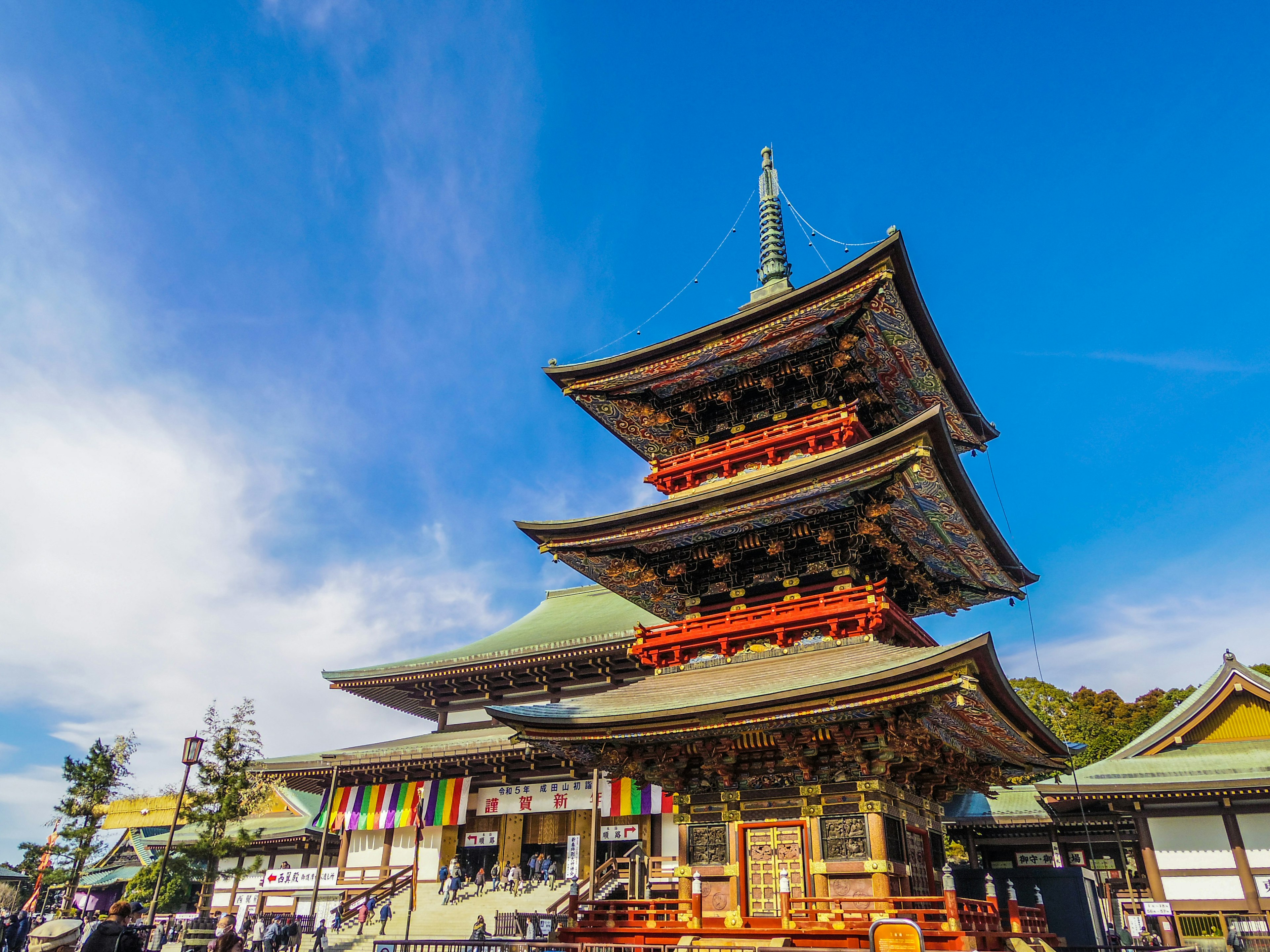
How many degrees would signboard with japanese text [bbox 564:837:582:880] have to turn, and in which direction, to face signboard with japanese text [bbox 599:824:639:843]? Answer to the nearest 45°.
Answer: approximately 90° to its left

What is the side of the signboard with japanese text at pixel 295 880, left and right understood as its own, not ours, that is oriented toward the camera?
front

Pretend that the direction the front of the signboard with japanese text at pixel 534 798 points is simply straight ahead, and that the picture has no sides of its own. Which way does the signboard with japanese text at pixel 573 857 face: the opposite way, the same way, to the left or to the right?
the same way

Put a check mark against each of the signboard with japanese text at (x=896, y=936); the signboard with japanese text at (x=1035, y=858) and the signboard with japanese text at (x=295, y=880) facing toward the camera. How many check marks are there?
3

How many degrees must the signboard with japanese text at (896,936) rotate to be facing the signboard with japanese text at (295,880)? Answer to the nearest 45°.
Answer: approximately 135° to its right

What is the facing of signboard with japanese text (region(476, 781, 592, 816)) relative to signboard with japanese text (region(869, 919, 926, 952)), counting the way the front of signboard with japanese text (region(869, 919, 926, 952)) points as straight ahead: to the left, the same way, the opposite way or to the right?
the same way

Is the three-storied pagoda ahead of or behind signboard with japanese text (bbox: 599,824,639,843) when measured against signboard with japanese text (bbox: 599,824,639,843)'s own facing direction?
ahead

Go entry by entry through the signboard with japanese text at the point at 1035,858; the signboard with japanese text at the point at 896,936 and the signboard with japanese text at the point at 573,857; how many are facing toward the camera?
3

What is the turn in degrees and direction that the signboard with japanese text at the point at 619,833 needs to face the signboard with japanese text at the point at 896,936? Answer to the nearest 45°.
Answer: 0° — it already faces it

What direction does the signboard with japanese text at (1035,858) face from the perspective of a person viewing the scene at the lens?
facing the viewer

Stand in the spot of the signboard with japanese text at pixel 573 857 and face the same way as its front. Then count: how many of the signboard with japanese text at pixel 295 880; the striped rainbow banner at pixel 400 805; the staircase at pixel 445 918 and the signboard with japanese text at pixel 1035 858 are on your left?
1

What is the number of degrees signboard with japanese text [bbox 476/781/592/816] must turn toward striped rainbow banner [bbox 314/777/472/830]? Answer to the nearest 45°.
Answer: approximately 135° to its right

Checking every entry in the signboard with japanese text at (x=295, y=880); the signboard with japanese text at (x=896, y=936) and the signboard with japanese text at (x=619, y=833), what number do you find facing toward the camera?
3

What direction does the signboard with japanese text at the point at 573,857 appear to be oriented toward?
toward the camera

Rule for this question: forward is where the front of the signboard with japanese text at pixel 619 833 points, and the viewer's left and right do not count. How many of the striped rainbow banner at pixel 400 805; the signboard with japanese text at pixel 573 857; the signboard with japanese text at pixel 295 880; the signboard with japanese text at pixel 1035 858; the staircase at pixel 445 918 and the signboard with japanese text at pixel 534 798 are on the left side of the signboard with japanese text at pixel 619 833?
1

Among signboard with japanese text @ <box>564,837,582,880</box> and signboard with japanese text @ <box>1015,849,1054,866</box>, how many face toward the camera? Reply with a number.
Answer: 2

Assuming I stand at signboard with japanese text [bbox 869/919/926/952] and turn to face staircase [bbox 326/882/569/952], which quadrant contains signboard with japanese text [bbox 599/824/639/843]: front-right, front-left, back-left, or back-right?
front-right

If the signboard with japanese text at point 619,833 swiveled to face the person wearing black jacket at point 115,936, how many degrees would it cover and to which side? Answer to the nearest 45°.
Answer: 0° — it already faces them
